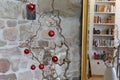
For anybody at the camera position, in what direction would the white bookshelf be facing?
facing the viewer

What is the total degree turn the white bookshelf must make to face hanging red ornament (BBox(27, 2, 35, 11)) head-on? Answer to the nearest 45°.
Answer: approximately 90° to its right
